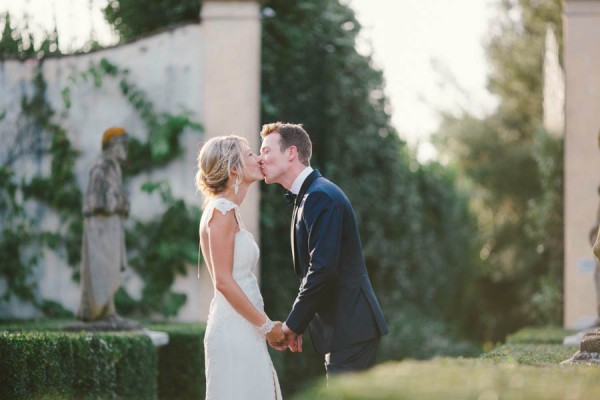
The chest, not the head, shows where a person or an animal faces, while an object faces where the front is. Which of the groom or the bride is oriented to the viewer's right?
the bride

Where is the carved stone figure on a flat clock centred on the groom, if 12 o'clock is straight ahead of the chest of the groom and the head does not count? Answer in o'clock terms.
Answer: The carved stone figure is roughly at 2 o'clock from the groom.

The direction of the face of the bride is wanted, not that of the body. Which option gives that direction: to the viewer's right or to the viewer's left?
to the viewer's right

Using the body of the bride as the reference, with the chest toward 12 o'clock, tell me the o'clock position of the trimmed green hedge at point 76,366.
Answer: The trimmed green hedge is roughly at 8 o'clock from the bride.

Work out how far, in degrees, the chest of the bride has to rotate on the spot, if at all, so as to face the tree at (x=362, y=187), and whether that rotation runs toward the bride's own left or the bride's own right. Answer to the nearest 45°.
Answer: approximately 90° to the bride's own left

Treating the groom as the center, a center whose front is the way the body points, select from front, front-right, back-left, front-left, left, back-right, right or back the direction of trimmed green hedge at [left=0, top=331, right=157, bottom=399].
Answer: front-right

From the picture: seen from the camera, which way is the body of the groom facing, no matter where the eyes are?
to the viewer's left

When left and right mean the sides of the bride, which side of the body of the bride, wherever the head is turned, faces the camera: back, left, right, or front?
right

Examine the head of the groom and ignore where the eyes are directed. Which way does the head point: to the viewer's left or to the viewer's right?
to the viewer's left

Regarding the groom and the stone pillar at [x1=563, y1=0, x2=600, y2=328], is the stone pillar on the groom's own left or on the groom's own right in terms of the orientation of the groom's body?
on the groom's own right

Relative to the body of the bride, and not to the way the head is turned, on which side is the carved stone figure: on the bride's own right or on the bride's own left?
on the bride's own left

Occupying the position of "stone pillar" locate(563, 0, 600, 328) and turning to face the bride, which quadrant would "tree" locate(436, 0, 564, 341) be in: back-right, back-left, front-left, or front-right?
back-right

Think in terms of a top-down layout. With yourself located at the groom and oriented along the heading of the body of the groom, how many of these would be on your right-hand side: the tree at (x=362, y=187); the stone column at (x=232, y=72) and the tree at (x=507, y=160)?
3
